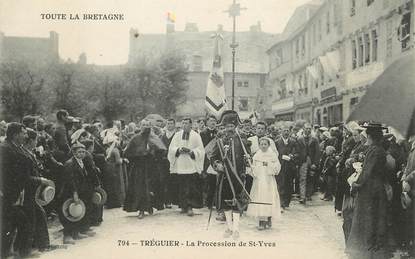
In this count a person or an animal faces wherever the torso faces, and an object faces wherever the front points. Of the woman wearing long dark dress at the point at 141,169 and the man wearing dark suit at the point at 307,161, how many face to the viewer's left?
0

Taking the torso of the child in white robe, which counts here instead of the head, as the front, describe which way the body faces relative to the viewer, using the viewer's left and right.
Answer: facing the viewer

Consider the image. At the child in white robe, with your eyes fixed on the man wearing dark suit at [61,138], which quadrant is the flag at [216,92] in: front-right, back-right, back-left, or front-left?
front-right

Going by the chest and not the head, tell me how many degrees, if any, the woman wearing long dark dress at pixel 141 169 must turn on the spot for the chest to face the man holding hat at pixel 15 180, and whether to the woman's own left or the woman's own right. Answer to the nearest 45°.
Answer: approximately 45° to the woman's own right

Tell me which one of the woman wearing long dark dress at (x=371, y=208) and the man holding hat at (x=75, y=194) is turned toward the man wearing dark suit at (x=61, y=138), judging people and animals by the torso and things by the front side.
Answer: the woman wearing long dark dress

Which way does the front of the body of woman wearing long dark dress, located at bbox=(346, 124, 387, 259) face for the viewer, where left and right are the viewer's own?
facing to the left of the viewer

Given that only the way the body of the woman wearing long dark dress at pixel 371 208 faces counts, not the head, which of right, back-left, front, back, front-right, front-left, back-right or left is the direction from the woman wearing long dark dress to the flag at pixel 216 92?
front-right

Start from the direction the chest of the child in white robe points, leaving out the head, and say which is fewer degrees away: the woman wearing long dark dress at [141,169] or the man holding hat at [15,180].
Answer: the man holding hat

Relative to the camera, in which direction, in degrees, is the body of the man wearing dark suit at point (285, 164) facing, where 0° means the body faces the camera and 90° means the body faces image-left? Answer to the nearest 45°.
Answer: approximately 0°

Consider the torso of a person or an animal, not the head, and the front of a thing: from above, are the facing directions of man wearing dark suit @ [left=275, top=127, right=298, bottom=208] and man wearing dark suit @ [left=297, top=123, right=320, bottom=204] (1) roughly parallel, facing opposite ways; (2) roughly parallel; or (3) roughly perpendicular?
roughly parallel

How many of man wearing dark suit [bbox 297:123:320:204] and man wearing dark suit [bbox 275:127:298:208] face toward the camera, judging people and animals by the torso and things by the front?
2

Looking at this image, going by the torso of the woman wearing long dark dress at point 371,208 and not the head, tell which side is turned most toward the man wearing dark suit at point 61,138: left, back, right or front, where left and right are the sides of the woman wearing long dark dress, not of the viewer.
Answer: front

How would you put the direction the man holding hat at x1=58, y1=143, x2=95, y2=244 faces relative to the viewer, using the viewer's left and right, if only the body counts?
facing the viewer and to the right of the viewer

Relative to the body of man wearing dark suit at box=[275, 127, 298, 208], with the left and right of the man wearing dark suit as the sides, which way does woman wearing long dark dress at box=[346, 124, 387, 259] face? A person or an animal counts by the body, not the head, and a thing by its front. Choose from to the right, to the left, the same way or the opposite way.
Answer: to the right

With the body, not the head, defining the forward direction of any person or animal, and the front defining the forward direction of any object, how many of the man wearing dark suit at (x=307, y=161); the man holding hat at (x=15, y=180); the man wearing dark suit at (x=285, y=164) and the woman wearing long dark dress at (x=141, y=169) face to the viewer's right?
1

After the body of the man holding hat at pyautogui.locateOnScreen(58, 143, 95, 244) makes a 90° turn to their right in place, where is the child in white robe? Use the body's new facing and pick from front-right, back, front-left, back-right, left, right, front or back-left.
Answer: back-left

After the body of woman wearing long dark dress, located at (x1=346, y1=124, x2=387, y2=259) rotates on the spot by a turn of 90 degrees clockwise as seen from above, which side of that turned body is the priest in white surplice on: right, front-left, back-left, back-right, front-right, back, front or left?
front-left
